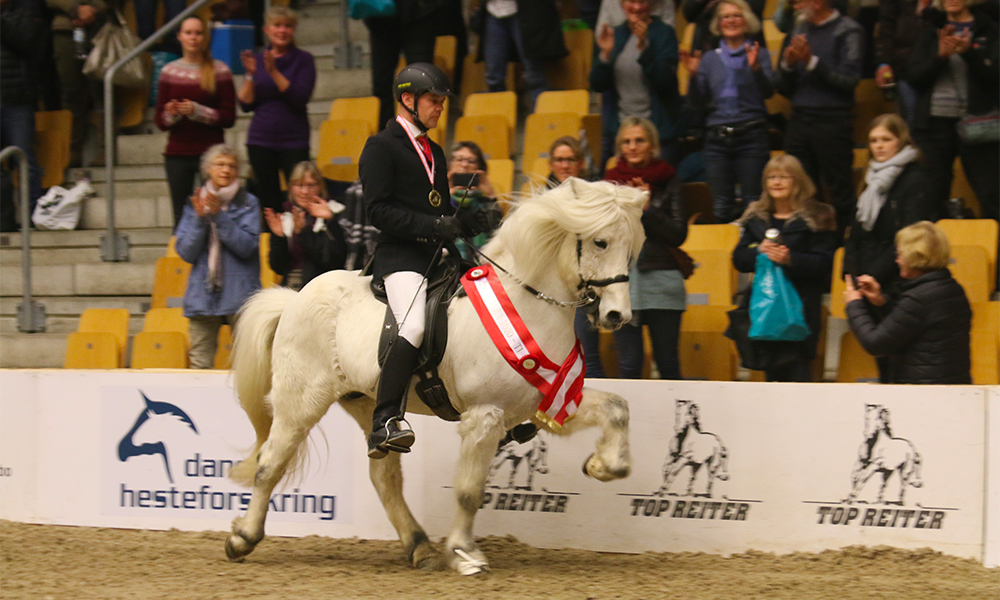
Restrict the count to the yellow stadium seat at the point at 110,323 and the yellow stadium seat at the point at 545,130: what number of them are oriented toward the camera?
2

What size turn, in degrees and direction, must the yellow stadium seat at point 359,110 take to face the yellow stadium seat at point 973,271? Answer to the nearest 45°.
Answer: approximately 45° to its left

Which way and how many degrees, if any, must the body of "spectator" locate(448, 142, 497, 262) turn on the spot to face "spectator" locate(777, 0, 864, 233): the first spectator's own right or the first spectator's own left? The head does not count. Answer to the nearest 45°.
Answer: approximately 135° to the first spectator's own left

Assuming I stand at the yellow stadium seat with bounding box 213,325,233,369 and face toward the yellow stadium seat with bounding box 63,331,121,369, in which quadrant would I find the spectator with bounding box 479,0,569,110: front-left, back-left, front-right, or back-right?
back-right

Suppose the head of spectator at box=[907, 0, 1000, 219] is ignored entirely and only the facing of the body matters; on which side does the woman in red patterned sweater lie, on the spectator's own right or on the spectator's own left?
on the spectator's own right
